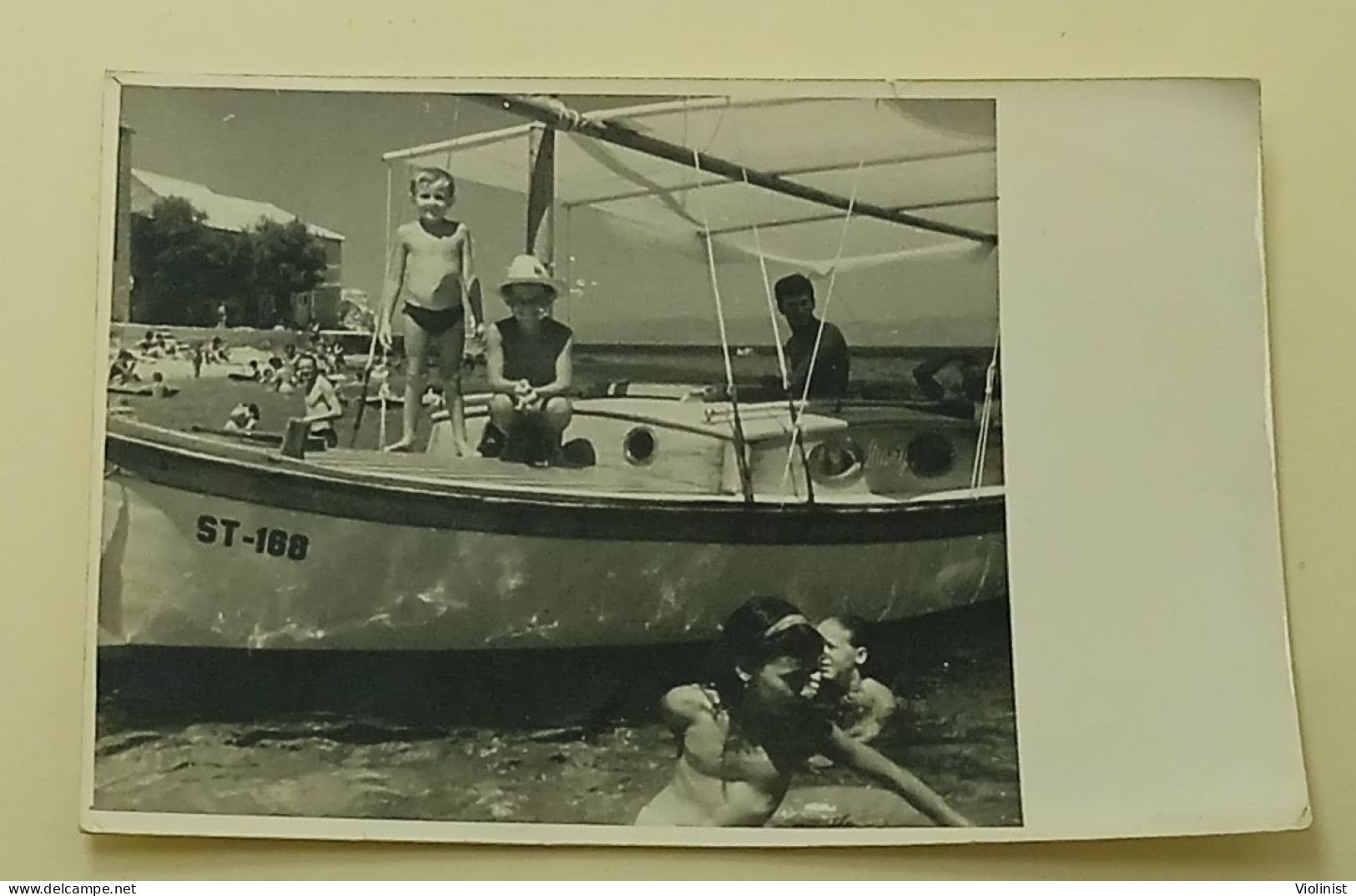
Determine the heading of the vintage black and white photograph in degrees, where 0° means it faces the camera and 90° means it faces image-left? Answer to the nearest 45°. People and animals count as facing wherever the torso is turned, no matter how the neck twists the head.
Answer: approximately 0°
